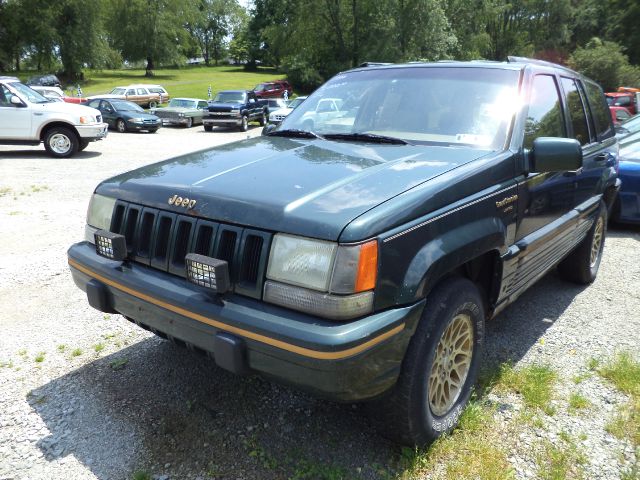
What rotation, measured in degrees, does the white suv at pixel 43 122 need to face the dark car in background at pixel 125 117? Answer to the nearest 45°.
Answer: approximately 90° to its left

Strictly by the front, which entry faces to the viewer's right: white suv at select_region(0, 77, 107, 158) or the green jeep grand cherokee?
the white suv

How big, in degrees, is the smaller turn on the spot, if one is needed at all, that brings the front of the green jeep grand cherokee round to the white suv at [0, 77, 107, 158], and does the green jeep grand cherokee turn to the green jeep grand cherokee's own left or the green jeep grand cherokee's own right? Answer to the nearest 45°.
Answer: approximately 90° to the green jeep grand cherokee's own right

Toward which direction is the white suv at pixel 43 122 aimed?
to the viewer's right

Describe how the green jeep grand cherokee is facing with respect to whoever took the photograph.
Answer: facing the viewer and to the left of the viewer

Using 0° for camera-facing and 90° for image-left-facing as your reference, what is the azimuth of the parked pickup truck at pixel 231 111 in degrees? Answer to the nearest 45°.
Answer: approximately 45°

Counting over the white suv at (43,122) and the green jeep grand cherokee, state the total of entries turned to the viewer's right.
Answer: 1

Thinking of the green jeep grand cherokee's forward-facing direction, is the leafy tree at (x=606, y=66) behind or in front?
behind

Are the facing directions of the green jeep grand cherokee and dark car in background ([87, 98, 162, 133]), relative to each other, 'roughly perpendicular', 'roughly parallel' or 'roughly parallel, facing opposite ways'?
roughly perpendicular

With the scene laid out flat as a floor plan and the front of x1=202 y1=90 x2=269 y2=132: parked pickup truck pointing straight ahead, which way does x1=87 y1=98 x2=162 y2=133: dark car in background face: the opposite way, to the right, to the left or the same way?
to the left

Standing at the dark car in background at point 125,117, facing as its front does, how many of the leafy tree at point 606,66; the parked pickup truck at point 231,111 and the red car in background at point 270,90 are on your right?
0

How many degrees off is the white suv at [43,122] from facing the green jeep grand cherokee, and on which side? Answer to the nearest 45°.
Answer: approximately 90° to its right

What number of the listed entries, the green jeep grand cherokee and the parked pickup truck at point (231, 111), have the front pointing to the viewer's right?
0

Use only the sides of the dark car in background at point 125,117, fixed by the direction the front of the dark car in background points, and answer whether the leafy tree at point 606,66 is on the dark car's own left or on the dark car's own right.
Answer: on the dark car's own left

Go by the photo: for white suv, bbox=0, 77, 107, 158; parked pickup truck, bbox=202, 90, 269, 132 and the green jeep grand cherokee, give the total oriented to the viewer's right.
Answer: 1

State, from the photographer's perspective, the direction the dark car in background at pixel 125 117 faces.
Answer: facing the viewer and to the right of the viewer
